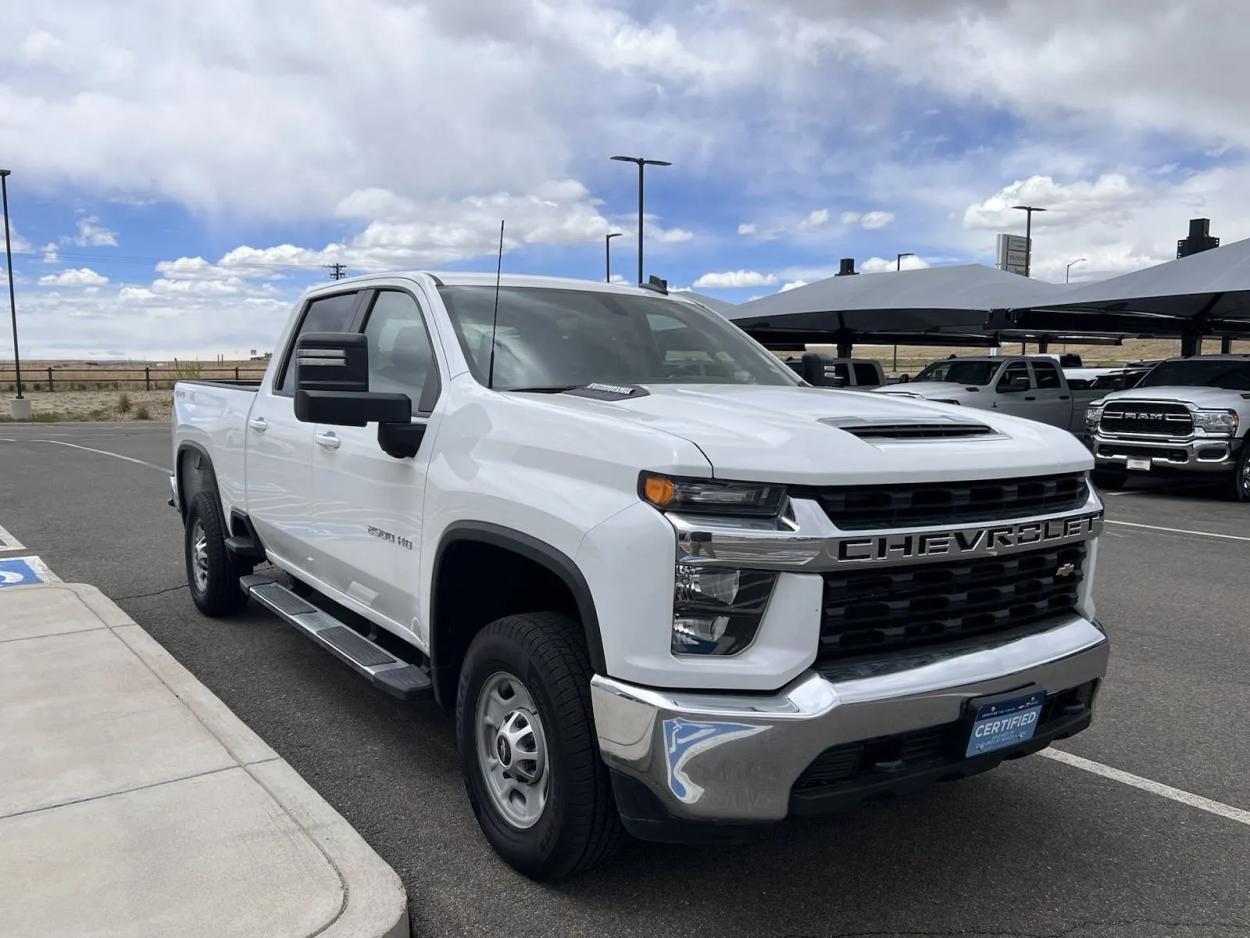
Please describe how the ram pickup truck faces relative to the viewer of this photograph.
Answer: facing the viewer and to the left of the viewer

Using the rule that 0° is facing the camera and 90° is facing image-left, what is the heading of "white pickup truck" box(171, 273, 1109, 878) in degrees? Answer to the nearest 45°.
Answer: approximately 315°

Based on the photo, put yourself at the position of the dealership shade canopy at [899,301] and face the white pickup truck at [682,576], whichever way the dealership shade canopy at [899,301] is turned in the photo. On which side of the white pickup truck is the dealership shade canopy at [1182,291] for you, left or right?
left

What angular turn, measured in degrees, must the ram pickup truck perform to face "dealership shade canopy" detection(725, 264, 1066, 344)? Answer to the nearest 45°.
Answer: approximately 90° to its right

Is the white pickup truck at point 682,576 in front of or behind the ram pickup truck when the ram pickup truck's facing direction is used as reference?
in front

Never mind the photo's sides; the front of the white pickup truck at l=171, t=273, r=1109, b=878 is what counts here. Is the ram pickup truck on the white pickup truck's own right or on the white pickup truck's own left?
on the white pickup truck's own left

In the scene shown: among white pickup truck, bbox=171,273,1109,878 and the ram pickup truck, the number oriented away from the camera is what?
0

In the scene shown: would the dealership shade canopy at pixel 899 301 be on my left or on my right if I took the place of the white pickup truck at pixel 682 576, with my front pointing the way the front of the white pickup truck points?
on my left

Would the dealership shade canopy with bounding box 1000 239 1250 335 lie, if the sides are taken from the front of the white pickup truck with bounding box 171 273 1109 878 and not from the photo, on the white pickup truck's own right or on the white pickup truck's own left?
on the white pickup truck's own left

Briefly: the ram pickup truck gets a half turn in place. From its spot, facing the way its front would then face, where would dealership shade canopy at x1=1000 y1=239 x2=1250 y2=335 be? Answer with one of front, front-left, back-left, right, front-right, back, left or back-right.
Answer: front-left
